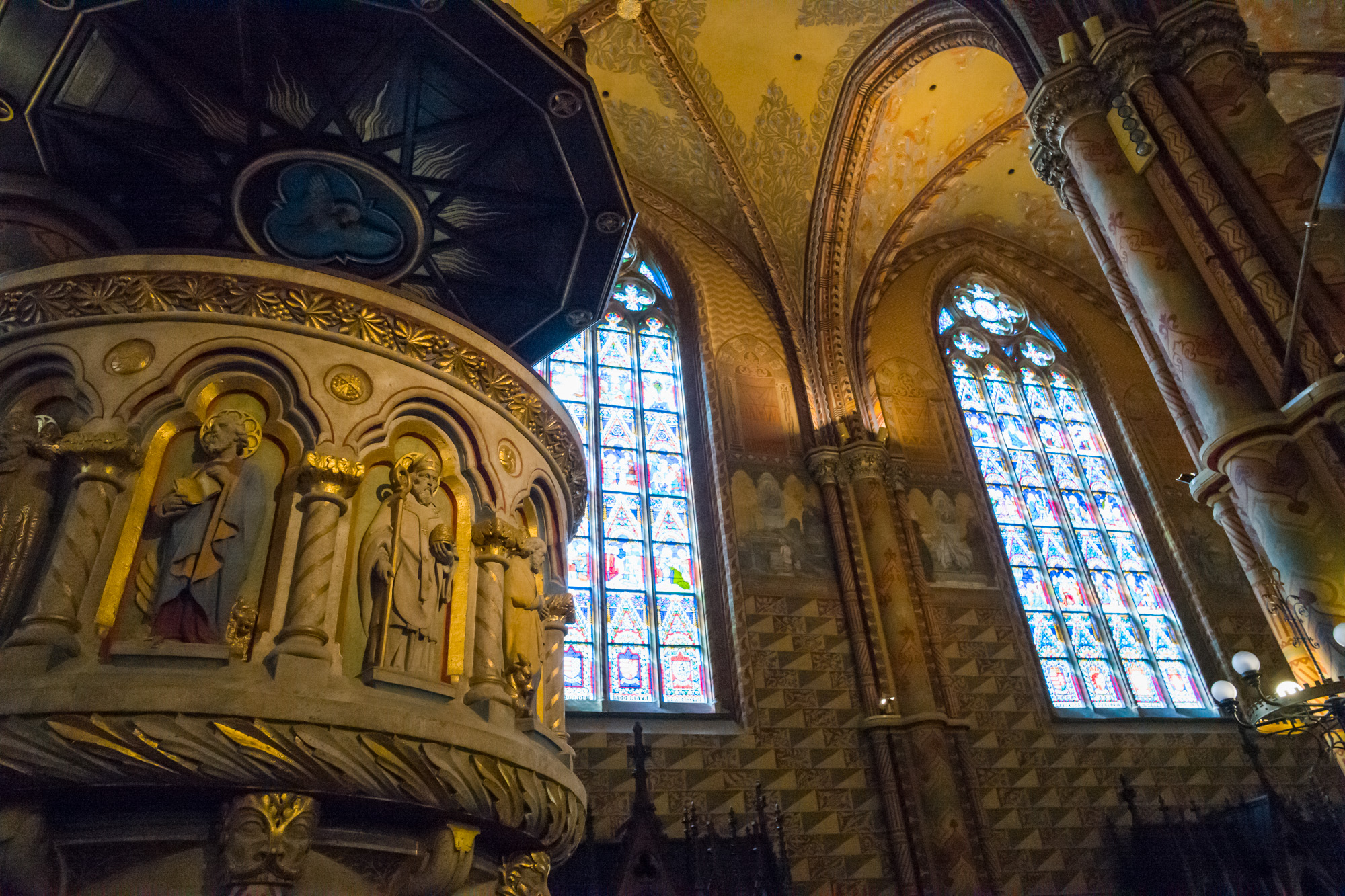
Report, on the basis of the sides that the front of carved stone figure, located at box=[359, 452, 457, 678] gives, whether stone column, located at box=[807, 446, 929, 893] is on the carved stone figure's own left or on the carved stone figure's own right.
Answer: on the carved stone figure's own left

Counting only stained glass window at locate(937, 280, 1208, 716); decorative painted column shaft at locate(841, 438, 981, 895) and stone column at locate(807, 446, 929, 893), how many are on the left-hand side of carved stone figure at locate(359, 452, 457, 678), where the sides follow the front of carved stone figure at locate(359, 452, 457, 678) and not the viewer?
3

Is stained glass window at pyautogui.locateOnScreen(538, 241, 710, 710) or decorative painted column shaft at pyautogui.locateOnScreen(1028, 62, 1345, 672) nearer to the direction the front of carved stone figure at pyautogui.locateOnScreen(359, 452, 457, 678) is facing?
the decorative painted column shaft

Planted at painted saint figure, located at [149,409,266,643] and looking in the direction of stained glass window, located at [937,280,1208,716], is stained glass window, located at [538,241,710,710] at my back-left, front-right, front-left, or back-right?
front-left

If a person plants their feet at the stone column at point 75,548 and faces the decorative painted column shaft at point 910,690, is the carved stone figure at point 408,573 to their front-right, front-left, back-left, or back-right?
front-right

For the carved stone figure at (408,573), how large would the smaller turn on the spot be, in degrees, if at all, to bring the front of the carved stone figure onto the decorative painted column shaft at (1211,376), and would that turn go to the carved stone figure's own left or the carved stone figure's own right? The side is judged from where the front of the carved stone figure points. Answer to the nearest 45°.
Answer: approximately 45° to the carved stone figure's own left

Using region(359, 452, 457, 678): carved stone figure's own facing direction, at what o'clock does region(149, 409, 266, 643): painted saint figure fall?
The painted saint figure is roughly at 4 o'clock from the carved stone figure.

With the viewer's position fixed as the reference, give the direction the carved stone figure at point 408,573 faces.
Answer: facing the viewer and to the right of the viewer

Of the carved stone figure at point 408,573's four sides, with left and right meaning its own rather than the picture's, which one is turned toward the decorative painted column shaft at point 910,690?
left

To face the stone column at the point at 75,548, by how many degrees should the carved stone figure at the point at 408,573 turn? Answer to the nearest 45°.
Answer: approximately 135° to its right

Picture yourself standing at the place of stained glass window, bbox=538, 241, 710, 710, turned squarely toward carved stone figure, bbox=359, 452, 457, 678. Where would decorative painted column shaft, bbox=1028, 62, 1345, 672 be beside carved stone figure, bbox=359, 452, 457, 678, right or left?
left

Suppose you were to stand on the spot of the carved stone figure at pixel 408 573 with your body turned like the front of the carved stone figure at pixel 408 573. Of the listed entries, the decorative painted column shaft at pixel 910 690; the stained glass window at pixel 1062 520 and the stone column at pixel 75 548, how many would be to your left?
2

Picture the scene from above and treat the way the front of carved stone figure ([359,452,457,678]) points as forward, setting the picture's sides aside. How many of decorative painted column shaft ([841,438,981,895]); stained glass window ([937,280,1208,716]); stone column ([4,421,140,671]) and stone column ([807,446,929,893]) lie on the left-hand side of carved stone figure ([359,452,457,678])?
3

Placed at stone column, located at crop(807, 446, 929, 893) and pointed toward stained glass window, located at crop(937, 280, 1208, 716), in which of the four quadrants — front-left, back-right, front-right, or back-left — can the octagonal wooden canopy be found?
back-right
